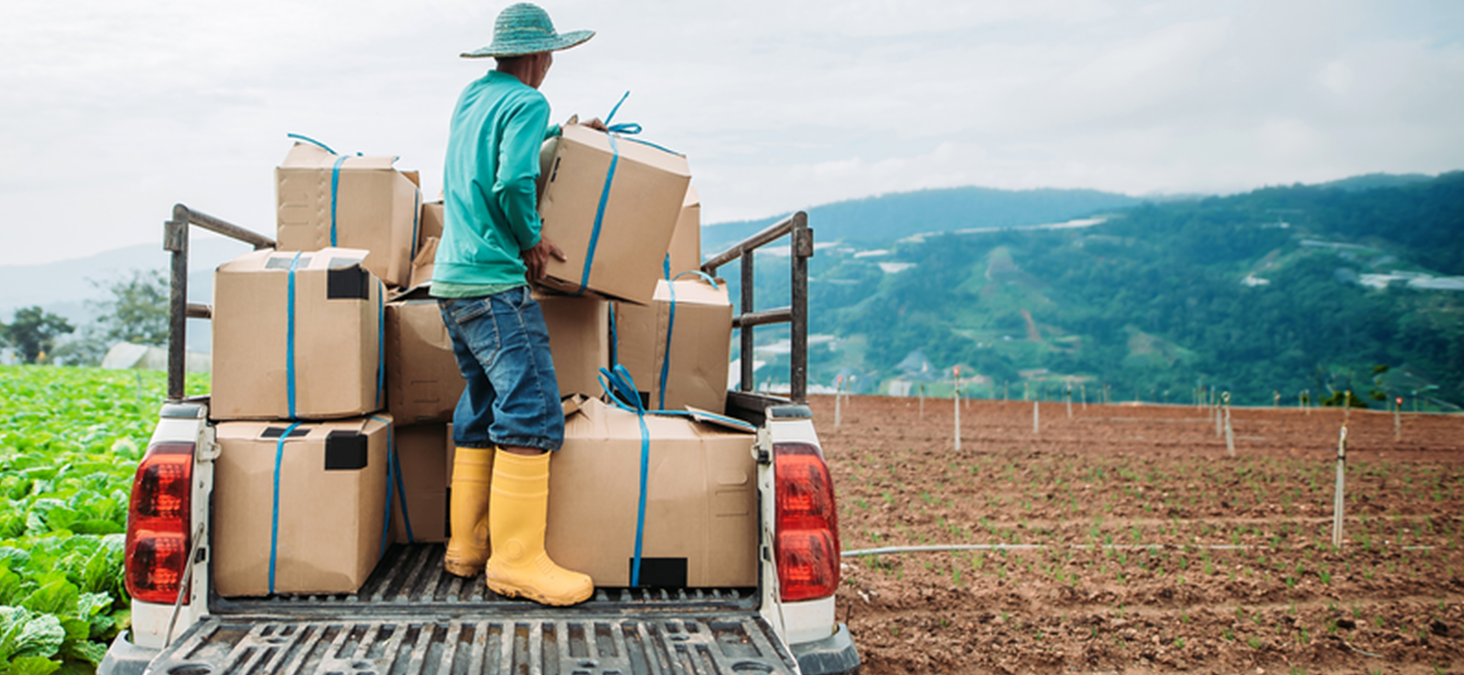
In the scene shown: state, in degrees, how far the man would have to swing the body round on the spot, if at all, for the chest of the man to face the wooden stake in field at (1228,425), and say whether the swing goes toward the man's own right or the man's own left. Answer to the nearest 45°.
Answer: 0° — they already face it

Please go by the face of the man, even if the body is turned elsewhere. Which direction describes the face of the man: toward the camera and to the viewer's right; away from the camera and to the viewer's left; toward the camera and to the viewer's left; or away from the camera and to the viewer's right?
away from the camera and to the viewer's right

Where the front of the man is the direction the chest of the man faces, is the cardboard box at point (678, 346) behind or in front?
in front

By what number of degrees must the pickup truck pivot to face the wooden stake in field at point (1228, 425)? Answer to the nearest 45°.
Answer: approximately 45° to its right

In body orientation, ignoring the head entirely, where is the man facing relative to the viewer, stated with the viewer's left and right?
facing away from the viewer and to the right of the viewer

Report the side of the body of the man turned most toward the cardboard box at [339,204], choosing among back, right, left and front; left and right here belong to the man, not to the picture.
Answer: left

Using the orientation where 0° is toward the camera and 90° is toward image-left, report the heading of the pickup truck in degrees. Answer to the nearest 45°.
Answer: approximately 180°
